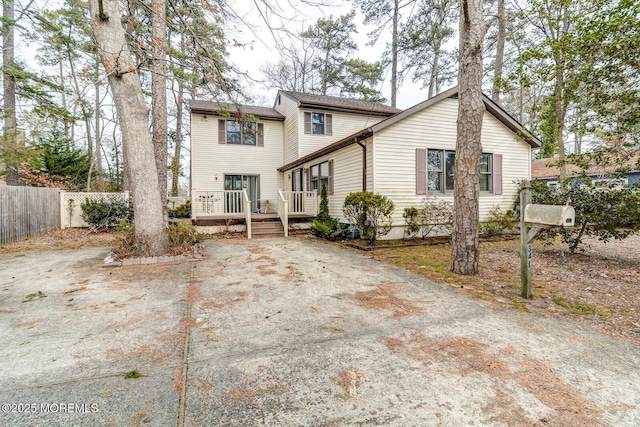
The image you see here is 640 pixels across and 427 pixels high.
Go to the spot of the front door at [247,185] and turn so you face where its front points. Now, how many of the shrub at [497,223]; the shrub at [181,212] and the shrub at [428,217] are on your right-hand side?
1

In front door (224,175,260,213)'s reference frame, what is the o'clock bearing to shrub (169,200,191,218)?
The shrub is roughly at 3 o'clock from the front door.

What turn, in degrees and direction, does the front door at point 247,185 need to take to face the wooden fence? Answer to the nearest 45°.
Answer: approximately 45° to its right

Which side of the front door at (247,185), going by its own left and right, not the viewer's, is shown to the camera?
front

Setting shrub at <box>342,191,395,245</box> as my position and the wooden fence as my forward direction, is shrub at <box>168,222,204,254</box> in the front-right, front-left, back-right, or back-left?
front-left

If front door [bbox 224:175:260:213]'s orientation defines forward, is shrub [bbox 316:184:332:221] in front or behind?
in front

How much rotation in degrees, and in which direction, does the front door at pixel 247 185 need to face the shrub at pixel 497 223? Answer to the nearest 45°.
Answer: approximately 45° to its left
